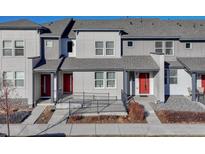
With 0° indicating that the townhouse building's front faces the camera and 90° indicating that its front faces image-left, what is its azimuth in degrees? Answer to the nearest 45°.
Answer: approximately 0°
